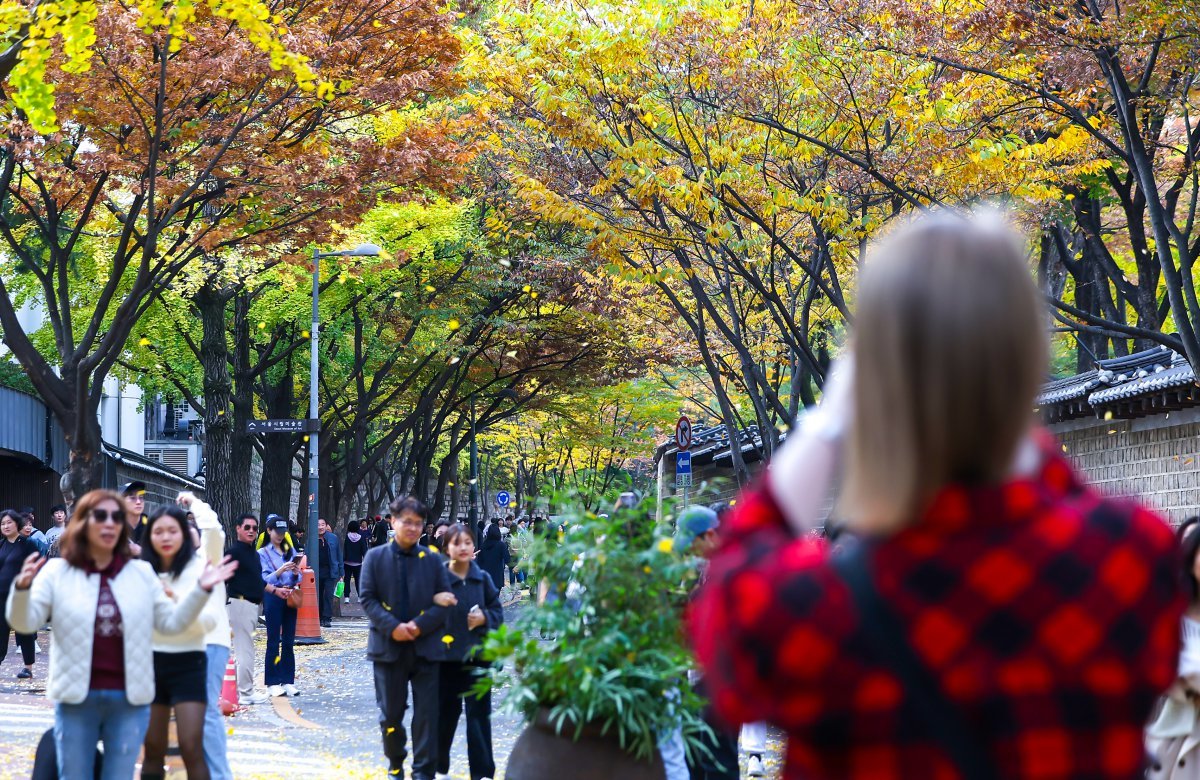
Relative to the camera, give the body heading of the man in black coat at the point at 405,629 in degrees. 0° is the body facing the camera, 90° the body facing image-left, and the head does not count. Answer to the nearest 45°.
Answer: approximately 0°

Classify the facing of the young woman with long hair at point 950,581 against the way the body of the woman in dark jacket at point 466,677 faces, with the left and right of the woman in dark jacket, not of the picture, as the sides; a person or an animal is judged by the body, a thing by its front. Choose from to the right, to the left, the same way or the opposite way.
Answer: the opposite way

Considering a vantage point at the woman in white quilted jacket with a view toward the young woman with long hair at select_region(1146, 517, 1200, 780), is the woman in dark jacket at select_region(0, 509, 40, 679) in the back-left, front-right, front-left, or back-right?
back-left

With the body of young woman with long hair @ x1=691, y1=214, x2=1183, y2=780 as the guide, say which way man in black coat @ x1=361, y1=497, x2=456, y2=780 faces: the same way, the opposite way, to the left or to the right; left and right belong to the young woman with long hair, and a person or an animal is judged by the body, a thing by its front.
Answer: the opposite way

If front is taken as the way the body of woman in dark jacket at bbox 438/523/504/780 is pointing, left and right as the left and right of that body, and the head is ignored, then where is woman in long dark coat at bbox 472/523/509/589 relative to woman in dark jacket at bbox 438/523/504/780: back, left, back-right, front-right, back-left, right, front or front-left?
back

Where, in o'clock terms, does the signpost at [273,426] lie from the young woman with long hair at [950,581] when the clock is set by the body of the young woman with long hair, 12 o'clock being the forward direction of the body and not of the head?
The signpost is roughly at 11 o'clock from the young woman with long hair.

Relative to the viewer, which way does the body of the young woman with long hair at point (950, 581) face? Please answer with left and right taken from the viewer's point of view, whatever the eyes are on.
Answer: facing away from the viewer

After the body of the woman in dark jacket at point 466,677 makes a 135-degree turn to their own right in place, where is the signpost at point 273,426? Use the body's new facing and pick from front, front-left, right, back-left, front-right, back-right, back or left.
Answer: front-right

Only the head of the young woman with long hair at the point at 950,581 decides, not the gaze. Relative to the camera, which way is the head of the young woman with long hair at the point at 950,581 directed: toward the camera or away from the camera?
away from the camera
